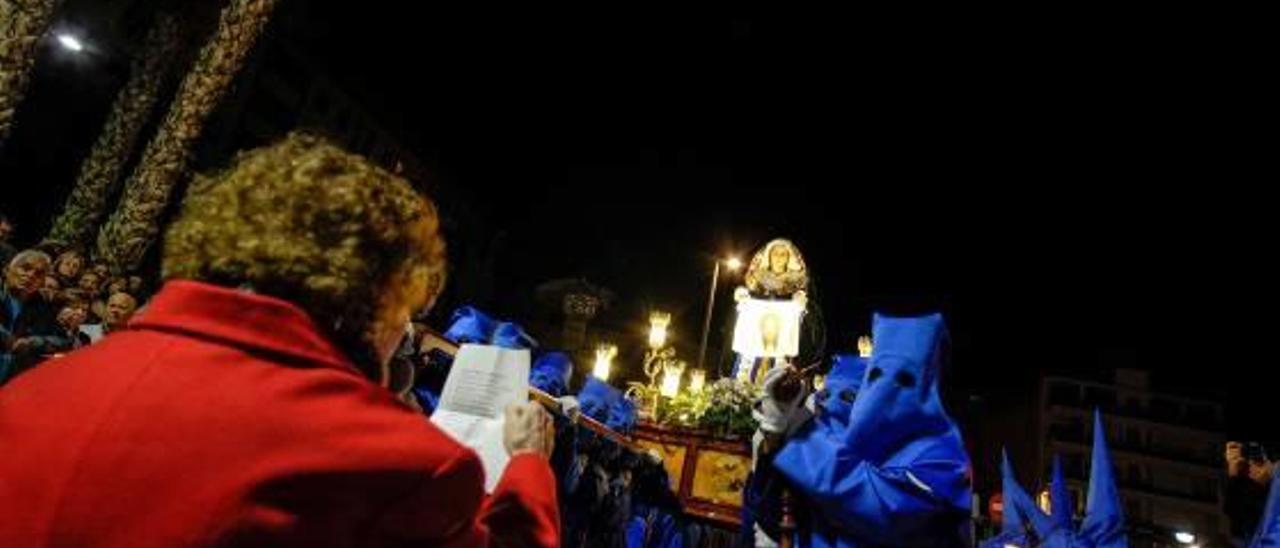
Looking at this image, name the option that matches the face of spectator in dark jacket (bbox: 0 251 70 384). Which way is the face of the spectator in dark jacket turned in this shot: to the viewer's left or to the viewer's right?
to the viewer's right

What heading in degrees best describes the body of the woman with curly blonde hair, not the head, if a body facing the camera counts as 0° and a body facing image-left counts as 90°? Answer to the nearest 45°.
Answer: approximately 225°

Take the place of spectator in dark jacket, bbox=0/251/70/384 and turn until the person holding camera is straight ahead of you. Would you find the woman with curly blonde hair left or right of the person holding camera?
right

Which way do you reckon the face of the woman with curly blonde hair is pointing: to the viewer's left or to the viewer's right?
to the viewer's right

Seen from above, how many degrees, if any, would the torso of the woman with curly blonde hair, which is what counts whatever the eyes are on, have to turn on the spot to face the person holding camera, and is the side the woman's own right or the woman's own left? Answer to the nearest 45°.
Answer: approximately 45° to the woman's own right
